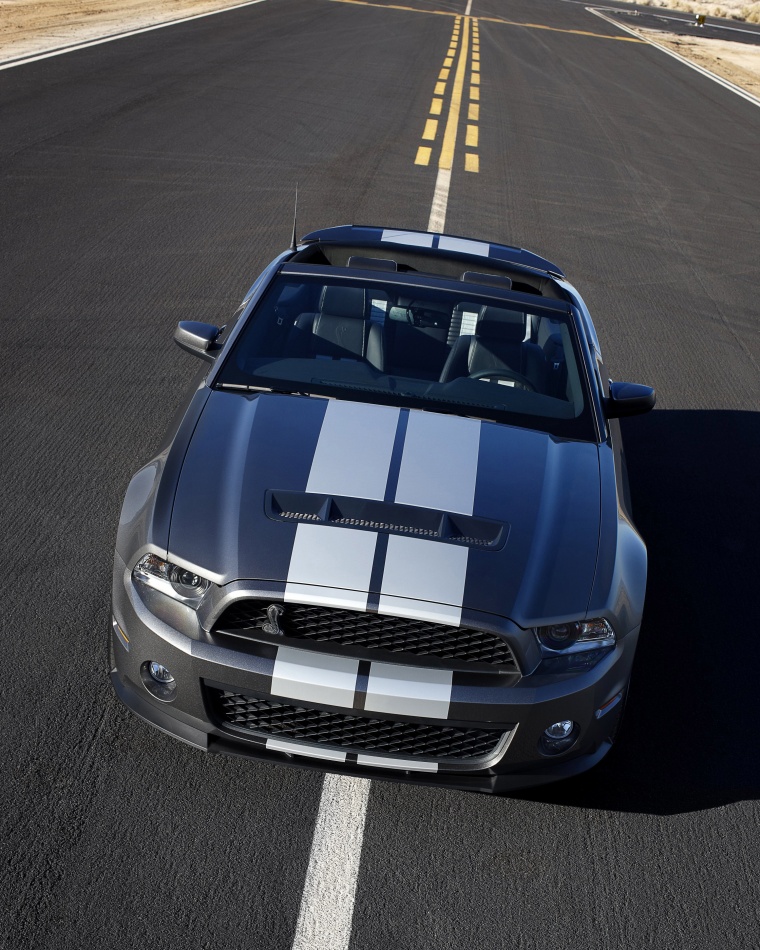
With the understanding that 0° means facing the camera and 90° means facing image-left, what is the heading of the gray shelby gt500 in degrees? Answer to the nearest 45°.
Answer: approximately 0°
